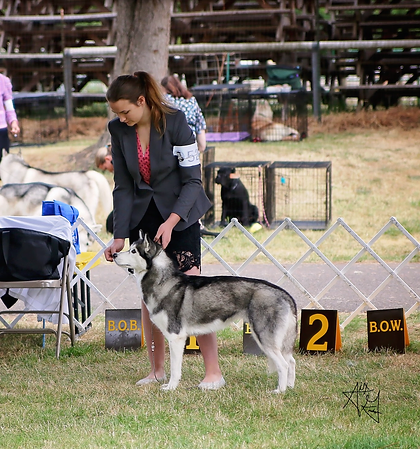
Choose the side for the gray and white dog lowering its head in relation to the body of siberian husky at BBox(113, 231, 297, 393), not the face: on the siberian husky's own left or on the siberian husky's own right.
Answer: on the siberian husky's own right

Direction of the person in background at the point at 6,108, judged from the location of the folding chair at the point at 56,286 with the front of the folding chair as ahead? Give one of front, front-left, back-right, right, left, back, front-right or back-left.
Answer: back

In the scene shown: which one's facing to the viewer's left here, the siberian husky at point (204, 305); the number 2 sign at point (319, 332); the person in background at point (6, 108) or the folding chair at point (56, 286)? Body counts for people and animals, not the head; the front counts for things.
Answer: the siberian husky

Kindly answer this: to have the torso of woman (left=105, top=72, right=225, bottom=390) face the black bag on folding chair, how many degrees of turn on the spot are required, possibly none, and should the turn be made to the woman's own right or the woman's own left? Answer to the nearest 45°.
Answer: approximately 90° to the woman's own right

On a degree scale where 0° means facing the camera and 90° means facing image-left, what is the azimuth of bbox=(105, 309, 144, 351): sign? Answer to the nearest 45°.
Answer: approximately 0°

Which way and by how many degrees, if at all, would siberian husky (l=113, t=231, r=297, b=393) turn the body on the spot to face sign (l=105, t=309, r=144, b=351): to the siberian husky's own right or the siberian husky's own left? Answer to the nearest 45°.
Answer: approximately 45° to the siberian husky's own right
